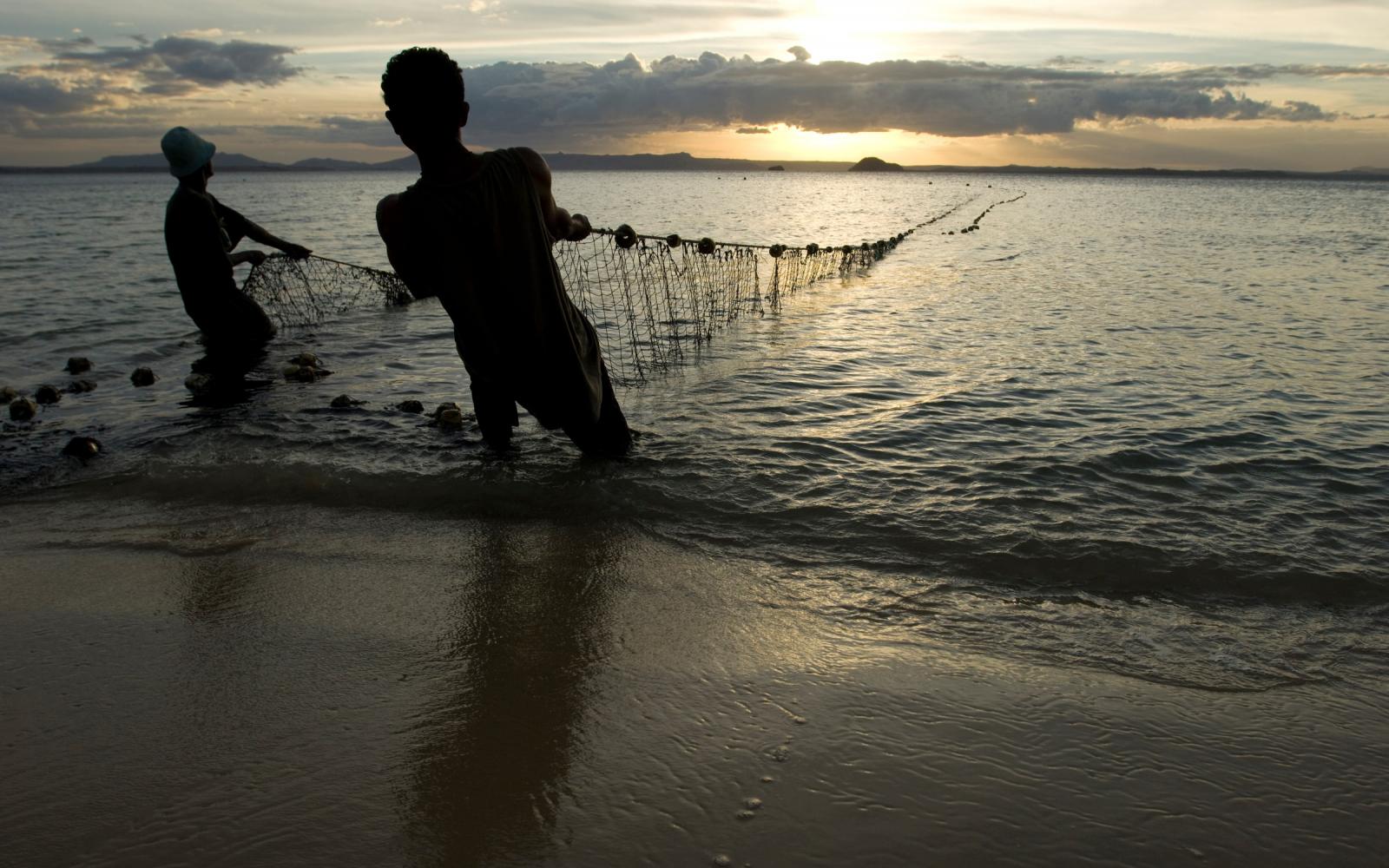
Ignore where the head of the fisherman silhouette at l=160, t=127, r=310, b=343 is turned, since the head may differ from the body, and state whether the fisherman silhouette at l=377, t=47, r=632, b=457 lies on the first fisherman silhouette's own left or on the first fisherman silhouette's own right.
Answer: on the first fisherman silhouette's own right

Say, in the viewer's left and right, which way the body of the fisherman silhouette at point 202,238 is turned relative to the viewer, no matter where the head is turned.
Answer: facing to the right of the viewer
